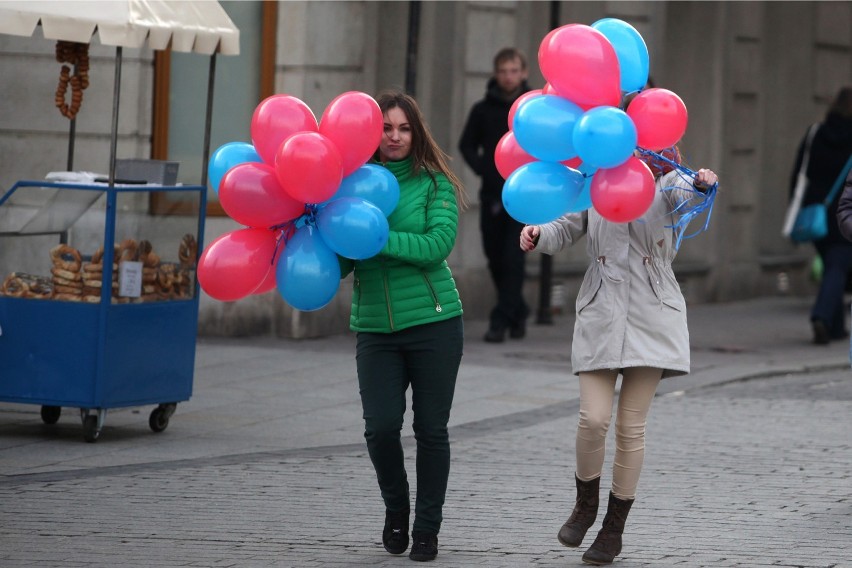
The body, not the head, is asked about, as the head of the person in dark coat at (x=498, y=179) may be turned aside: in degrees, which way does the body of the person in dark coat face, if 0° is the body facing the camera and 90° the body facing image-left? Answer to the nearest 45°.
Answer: approximately 0°

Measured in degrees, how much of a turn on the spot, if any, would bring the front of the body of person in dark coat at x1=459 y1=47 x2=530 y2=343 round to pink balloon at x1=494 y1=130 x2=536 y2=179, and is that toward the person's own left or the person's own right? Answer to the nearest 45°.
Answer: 0° — they already face it

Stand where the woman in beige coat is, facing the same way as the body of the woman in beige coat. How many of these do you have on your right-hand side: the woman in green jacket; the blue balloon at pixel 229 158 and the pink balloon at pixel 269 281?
3

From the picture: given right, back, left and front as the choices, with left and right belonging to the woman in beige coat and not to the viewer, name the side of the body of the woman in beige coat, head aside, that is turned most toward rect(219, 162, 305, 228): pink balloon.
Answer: right

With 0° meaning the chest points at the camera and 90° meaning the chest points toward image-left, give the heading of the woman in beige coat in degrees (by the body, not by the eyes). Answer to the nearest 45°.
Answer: approximately 0°

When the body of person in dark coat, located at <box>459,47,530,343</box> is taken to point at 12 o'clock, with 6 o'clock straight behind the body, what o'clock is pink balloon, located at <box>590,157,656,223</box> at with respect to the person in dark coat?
The pink balloon is roughly at 12 o'clock from the person in dark coat.

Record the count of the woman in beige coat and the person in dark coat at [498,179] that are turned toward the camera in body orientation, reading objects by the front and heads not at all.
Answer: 2

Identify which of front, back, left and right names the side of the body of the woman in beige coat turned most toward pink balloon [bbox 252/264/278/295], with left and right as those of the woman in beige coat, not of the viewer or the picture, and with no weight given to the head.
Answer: right

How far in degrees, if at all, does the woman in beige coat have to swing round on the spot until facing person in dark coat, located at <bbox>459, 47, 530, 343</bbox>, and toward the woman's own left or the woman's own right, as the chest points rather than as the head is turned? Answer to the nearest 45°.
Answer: approximately 180°

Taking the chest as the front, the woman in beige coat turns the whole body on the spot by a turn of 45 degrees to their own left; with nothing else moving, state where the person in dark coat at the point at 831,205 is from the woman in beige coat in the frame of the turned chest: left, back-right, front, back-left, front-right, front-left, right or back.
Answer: back-left

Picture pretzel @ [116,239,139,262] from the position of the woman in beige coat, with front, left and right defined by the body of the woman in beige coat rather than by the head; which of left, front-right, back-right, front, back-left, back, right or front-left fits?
back-right
